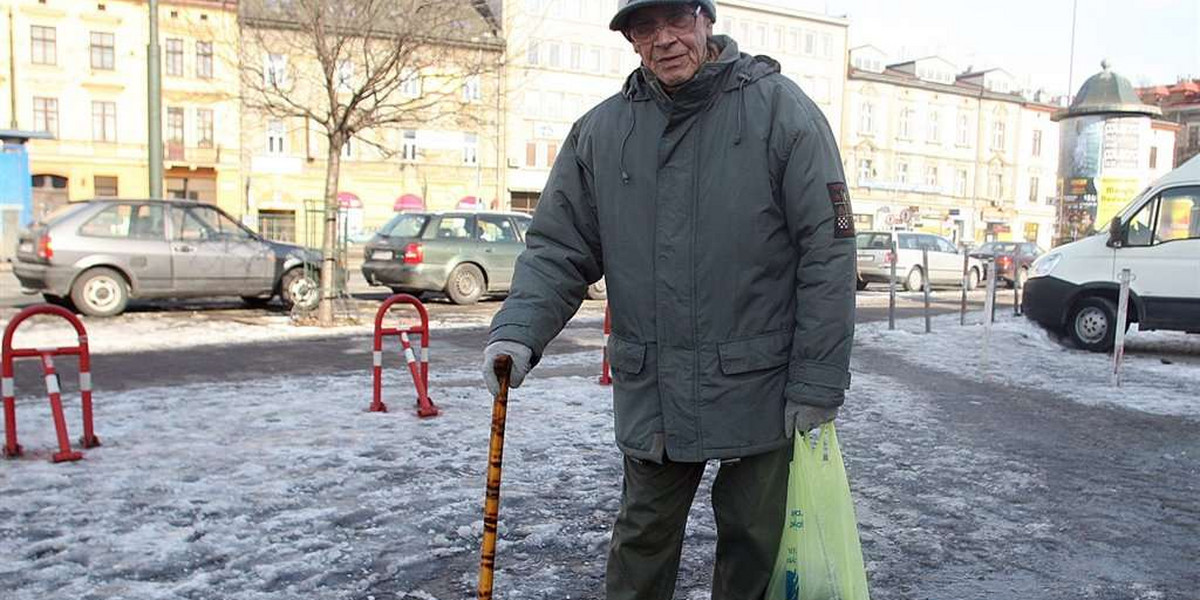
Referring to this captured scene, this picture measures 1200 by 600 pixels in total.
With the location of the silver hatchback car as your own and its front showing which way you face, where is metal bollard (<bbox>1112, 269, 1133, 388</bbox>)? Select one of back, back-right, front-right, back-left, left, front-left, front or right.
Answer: front-right

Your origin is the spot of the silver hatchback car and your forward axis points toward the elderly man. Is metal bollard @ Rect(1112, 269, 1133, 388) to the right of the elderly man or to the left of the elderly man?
left

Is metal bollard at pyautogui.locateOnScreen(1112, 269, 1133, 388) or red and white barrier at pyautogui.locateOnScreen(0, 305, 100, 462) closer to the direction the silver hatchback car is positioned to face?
the metal bollard

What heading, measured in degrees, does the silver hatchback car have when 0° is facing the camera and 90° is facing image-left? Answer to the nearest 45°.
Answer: approximately 270°

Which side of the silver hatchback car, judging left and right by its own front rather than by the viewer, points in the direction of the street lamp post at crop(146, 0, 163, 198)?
left

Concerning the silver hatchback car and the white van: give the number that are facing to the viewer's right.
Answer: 1

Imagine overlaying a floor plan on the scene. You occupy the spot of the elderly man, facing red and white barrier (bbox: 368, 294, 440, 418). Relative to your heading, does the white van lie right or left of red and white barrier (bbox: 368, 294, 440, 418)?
right

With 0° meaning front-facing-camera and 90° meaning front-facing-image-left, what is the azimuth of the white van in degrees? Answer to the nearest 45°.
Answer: approximately 90°

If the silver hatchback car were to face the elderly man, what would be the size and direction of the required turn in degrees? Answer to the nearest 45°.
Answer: approximately 90° to its right

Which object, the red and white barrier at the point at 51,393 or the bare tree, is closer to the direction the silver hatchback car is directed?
the bare tree

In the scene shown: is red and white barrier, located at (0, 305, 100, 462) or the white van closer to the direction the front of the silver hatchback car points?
the white van

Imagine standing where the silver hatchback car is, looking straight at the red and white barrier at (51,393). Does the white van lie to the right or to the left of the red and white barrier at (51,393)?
left

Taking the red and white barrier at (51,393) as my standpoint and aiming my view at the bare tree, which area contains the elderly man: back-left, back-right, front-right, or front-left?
back-right

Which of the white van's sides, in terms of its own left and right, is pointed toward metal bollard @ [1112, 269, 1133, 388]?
left

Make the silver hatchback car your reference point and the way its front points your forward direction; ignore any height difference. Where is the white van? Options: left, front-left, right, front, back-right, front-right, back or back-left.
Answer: front-right
